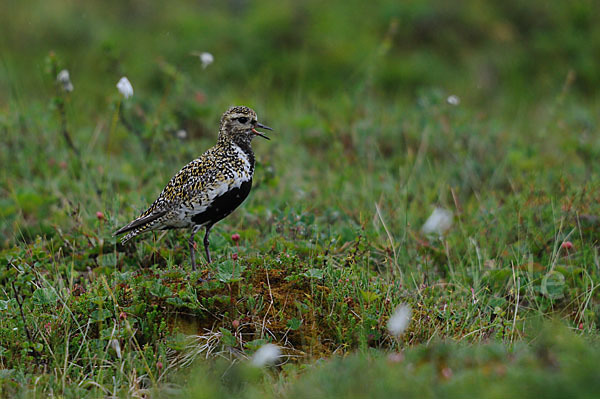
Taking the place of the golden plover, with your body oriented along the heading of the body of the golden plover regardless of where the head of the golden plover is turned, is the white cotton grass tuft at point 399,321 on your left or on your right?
on your right

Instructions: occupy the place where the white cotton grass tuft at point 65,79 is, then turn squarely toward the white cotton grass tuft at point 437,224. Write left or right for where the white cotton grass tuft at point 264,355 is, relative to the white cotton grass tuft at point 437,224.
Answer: right

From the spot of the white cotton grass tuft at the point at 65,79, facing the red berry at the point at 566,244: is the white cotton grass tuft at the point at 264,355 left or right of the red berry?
right

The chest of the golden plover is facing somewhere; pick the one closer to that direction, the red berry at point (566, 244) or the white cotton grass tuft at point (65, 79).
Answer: the red berry

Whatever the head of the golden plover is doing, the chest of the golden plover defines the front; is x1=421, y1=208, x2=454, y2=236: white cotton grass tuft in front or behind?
in front

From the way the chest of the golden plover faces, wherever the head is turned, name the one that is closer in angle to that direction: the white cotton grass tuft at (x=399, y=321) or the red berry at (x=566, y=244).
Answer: the red berry

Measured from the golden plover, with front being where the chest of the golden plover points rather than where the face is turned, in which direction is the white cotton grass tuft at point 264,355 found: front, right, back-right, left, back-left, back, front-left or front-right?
right

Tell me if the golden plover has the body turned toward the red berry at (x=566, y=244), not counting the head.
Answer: yes

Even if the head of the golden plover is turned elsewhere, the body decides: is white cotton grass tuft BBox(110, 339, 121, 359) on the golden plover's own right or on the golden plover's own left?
on the golden plover's own right

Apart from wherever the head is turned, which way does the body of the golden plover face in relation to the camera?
to the viewer's right
